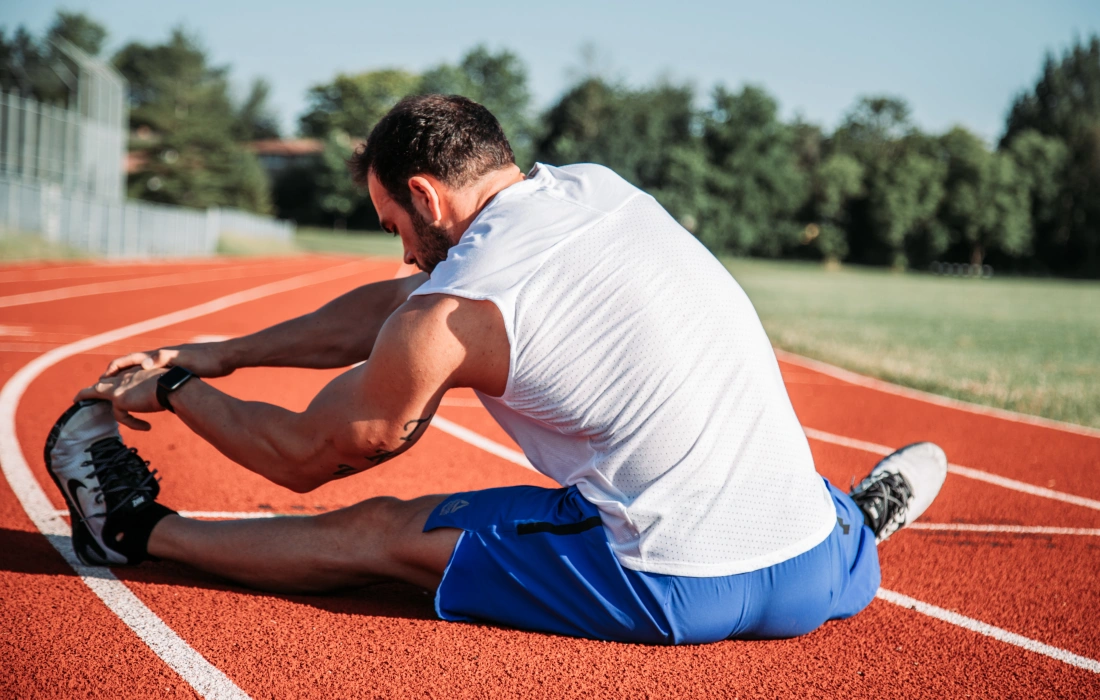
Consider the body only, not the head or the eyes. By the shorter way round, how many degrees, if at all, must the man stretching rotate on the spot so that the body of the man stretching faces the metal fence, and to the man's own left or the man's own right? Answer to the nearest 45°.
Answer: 0° — they already face it

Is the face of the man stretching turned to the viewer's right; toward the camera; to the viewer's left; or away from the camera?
to the viewer's left

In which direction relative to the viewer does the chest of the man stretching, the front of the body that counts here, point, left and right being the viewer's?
facing away from the viewer and to the left of the viewer
